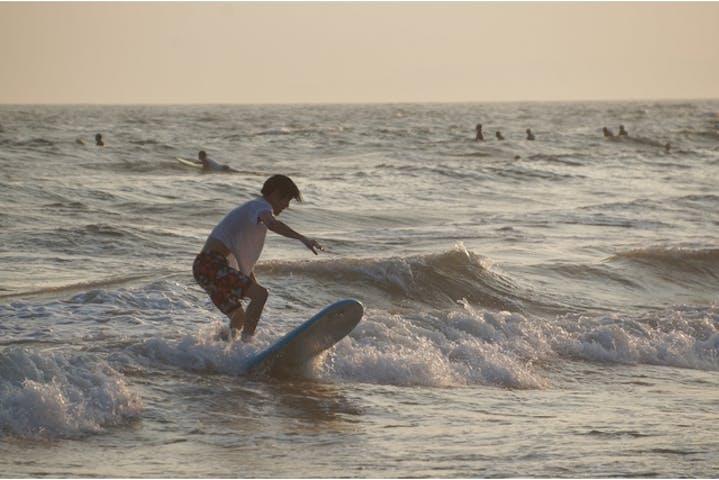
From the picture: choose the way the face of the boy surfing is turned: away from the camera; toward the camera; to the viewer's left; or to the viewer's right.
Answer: to the viewer's right

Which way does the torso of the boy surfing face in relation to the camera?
to the viewer's right
